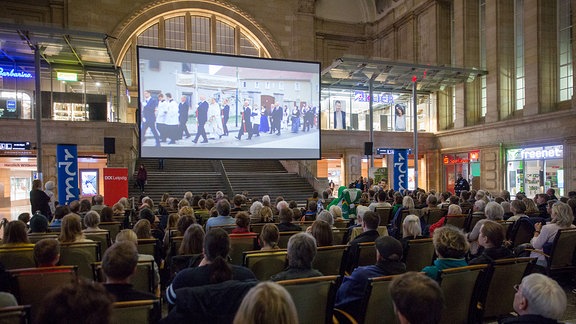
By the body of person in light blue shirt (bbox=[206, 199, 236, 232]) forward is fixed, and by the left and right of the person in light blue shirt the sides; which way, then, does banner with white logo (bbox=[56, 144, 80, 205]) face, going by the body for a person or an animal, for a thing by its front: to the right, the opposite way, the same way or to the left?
the opposite way

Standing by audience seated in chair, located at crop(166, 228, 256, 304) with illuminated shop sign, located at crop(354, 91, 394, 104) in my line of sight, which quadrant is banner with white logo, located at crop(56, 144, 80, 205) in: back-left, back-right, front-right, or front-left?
front-left

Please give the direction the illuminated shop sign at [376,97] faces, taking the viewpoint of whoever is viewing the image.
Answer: facing the viewer

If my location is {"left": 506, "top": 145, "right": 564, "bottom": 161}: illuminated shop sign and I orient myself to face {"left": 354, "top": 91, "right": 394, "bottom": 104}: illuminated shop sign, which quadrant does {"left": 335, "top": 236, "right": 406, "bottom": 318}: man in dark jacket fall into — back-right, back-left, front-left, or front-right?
back-left

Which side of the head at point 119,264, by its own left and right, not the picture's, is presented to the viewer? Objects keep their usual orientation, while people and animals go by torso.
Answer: back

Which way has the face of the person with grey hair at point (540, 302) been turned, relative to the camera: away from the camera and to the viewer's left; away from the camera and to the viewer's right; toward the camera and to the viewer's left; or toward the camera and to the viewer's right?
away from the camera and to the viewer's left

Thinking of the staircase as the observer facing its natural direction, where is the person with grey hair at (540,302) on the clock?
The person with grey hair is roughly at 12 o'clock from the staircase.

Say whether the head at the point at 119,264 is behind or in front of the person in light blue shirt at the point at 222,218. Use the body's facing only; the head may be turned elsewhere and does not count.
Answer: behind

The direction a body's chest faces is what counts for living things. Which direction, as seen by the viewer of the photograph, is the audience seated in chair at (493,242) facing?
facing away from the viewer and to the left of the viewer

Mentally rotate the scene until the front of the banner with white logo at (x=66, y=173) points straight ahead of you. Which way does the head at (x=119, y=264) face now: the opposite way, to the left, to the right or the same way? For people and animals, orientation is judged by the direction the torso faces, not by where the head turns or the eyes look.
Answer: the opposite way

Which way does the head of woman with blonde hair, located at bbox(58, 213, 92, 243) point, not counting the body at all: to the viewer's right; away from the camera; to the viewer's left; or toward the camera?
away from the camera

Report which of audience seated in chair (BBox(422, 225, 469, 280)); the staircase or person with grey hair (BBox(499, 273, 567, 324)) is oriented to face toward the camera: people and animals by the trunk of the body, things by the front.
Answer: the staircase

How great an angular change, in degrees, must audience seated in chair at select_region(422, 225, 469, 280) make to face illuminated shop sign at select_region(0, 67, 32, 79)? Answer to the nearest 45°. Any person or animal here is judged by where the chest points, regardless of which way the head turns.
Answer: approximately 45° to their left

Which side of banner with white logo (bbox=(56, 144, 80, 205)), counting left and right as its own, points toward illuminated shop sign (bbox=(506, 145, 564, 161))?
left

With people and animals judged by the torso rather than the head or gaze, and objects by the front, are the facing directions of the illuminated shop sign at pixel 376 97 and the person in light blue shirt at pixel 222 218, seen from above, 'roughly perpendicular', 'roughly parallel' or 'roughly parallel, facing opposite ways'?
roughly parallel, facing opposite ways

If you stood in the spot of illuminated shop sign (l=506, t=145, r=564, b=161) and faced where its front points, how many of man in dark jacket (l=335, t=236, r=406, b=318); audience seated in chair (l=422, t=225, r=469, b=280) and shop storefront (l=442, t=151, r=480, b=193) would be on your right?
1

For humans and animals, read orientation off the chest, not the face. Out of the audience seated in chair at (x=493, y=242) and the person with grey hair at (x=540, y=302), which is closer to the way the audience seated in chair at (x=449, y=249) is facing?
the audience seated in chair

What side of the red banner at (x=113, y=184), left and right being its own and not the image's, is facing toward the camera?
front
